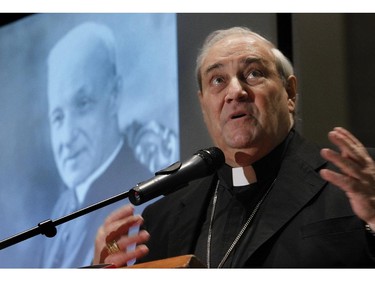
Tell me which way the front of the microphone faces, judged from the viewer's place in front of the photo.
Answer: facing away from the viewer and to the right of the viewer
